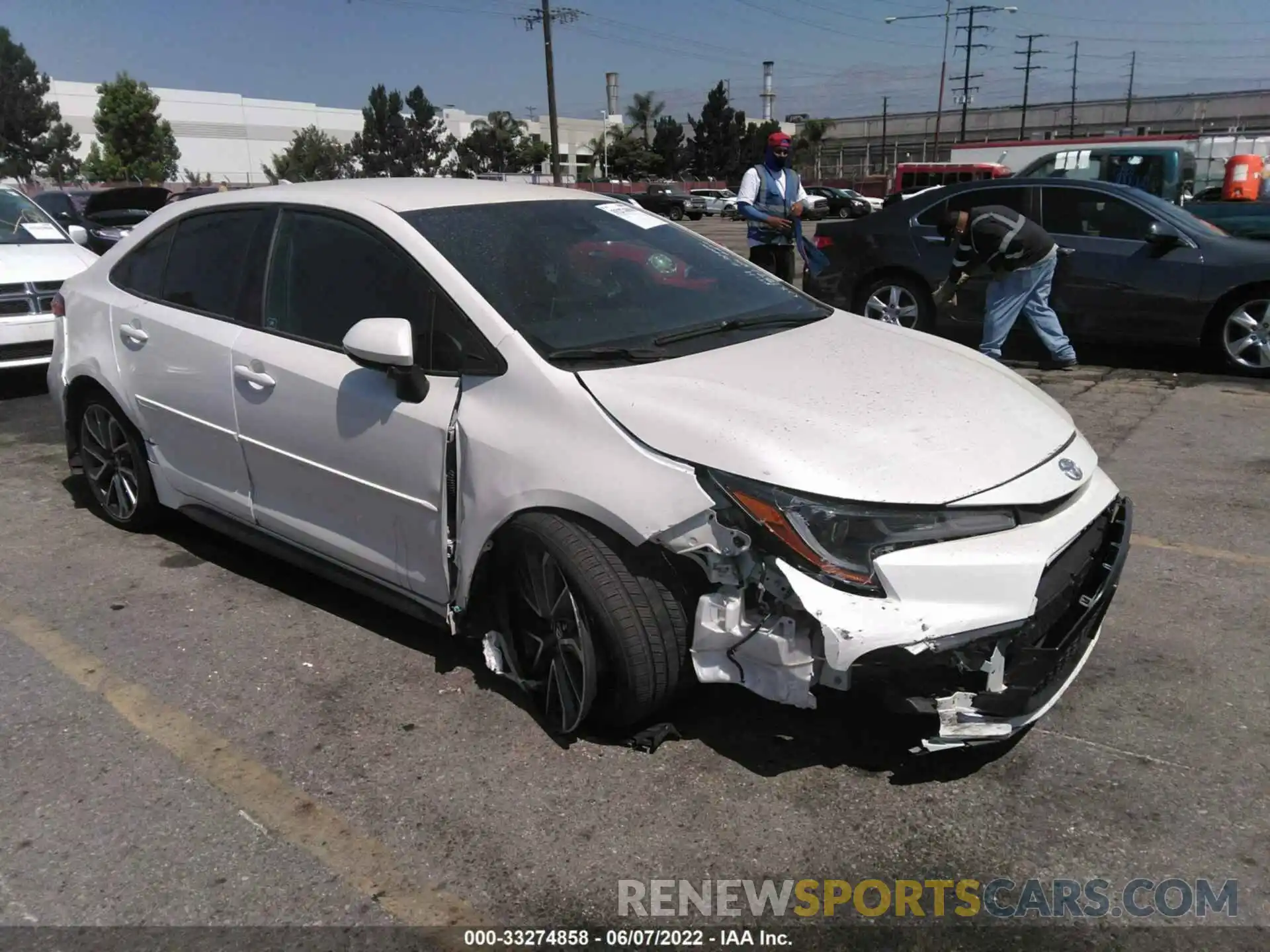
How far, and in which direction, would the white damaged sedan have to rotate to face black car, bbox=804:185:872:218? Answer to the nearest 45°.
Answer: approximately 135° to its left

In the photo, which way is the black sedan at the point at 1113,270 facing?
to the viewer's right

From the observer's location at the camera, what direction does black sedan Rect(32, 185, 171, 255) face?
facing the viewer and to the right of the viewer

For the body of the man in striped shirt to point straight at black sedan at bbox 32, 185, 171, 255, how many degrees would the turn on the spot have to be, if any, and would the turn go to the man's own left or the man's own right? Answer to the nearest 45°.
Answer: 0° — they already face it

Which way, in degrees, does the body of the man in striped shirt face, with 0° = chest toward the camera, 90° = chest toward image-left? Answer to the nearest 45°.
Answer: approximately 90°

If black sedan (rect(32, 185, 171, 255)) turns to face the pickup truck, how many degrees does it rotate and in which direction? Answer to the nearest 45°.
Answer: approximately 90° to its left

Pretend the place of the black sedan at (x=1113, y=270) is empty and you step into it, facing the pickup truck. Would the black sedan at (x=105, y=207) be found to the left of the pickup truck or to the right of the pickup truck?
left

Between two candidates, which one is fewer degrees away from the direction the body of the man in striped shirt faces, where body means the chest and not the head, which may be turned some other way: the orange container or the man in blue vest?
the man in blue vest

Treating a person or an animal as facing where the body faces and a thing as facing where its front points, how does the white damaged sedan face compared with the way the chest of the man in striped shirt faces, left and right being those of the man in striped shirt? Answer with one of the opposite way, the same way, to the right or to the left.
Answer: the opposite way

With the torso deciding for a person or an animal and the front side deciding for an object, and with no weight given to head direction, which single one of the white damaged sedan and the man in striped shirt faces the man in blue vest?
the man in striped shirt

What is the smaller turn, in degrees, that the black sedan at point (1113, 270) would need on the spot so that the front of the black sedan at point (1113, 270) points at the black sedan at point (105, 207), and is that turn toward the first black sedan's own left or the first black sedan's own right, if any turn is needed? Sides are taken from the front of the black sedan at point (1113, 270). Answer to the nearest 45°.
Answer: approximately 180°

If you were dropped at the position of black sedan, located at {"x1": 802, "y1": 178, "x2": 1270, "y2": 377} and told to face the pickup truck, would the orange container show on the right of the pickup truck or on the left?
right
